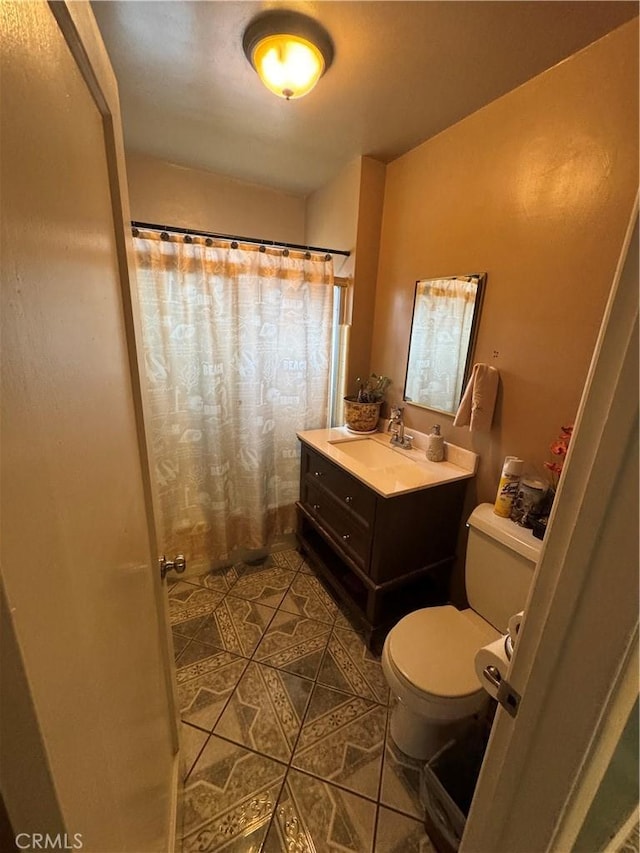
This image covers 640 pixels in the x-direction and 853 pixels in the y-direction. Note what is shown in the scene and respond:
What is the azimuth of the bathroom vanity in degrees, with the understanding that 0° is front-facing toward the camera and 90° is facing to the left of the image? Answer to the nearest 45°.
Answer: approximately 45°

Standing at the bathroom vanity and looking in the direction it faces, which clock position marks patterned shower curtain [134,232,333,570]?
The patterned shower curtain is roughly at 2 o'clock from the bathroom vanity.

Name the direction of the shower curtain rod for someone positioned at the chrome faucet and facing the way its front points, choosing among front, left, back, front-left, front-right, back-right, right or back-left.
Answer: front-right

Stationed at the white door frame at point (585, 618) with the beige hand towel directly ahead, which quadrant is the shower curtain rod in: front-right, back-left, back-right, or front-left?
front-left

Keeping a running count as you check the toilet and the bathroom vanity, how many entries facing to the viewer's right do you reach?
0

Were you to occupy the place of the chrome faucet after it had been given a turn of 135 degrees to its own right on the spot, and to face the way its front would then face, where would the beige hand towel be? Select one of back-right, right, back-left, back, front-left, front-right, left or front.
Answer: back-right

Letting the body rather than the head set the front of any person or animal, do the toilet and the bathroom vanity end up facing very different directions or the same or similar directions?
same or similar directions

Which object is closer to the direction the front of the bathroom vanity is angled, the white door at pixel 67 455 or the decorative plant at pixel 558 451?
the white door

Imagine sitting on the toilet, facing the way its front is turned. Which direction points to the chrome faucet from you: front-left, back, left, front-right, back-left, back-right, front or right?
right

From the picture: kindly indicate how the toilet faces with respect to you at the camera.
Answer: facing the viewer and to the left of the viewer

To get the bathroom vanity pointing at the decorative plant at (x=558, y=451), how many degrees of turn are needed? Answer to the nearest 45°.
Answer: approximately 135° to its left
